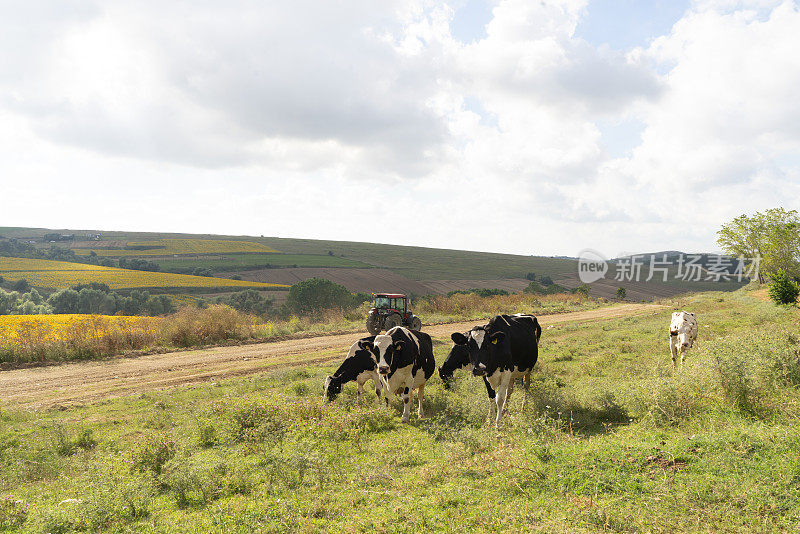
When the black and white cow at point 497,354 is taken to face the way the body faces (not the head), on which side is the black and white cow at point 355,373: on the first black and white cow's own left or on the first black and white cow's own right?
on the first black and white cow's own right

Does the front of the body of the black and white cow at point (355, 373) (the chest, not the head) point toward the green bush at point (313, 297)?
no

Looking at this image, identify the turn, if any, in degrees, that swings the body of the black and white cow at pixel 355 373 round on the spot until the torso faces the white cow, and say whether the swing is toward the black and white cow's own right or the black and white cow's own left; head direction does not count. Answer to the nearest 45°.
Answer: approximately 135° to the black and white cow's own left

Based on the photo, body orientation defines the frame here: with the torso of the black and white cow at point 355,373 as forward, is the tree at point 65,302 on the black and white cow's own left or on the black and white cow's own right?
on the black and white cow's own right

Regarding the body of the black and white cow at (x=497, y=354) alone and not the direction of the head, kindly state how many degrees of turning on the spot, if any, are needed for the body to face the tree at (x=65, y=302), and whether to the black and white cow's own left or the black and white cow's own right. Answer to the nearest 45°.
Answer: approximately 90° to the black and white cow's own right

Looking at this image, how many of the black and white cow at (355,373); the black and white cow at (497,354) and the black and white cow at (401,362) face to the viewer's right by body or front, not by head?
0

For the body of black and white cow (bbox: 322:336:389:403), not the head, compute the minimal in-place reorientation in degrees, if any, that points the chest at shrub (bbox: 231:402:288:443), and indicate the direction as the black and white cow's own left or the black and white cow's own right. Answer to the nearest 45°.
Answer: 0° — it already faces it

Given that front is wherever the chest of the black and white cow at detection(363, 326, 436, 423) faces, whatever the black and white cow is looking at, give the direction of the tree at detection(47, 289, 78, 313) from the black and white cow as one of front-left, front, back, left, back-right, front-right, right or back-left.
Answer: right

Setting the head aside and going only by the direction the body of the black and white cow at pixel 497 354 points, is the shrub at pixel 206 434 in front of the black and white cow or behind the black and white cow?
in front

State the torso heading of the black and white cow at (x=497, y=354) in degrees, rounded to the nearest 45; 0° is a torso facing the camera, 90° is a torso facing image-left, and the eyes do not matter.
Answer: approximately 45°

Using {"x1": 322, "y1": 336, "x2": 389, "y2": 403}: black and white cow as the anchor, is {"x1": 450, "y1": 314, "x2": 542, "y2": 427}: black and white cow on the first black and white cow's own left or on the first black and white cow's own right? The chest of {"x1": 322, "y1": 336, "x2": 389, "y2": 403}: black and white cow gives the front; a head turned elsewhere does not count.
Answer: on the first black and white cow's own left

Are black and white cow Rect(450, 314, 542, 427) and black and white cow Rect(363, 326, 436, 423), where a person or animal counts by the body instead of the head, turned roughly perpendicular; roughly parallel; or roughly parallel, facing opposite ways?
roughly parallel

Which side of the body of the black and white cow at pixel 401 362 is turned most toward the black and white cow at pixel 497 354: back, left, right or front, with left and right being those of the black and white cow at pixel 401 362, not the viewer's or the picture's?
left

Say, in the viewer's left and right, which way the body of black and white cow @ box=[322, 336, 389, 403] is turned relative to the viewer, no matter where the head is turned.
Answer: facing the viewer and to the left of the viewer
